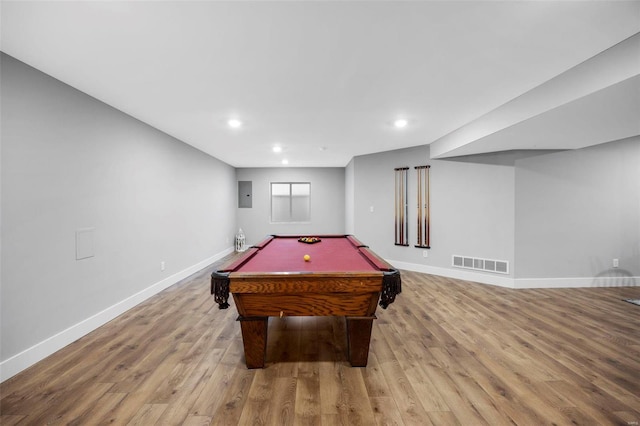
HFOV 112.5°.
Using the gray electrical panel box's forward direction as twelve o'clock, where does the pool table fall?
The pool table is roughly at 12 o'clock from the gray electrical panel box.

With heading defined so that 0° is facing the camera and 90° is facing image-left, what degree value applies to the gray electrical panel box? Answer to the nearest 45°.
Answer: approximately 0°

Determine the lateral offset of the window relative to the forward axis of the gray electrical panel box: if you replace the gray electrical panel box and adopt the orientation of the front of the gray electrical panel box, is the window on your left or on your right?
on your left

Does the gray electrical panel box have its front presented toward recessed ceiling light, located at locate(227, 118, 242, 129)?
yes

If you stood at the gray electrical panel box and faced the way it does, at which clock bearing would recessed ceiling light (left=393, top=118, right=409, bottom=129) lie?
The recessed ceiling light is roughly at 11 o'clock from the gray electrical panel box.
